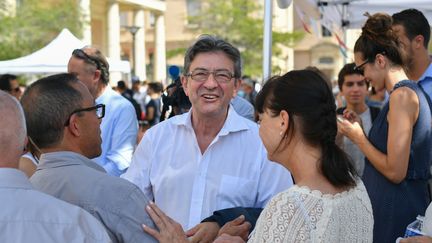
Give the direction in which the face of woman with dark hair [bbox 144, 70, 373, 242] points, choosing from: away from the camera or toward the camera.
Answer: away from the camera

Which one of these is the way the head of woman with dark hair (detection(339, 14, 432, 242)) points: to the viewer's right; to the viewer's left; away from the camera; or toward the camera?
to the viewer's left

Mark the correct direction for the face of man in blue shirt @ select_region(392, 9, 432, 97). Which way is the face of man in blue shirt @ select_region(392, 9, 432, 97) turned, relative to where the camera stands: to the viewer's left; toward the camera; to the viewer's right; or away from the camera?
to the viewer's left

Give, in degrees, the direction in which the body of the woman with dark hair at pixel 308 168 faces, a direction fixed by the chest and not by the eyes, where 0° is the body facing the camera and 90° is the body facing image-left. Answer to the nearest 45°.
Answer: approximately 135°

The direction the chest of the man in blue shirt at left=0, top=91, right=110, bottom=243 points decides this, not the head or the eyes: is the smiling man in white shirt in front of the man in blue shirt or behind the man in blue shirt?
in front

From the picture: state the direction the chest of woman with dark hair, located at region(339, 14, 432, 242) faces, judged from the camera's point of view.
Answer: to the viewer's left

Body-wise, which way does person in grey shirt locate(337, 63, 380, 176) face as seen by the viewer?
toward the camera

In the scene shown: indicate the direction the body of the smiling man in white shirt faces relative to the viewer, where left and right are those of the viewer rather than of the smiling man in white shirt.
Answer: facing the viewer
